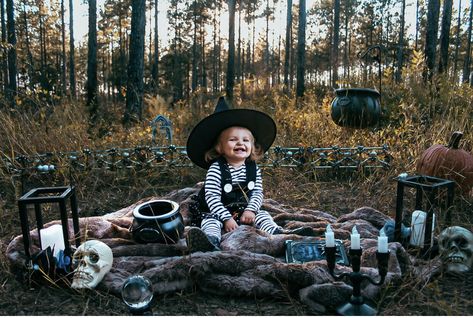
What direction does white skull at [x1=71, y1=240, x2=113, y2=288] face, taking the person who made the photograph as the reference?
facing the viewer and to the left of the viewer

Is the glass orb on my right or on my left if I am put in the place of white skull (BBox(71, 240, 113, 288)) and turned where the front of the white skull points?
on my left

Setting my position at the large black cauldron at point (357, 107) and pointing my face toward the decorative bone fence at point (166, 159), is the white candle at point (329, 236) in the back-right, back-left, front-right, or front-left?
front-left

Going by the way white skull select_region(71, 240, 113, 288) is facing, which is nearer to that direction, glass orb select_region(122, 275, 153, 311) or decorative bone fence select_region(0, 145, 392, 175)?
the glass orb

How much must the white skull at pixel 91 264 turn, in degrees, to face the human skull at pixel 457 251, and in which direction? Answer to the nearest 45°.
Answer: approximately 135° to its left

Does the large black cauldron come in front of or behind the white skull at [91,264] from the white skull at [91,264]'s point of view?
behind

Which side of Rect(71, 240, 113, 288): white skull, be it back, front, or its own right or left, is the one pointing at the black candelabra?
left

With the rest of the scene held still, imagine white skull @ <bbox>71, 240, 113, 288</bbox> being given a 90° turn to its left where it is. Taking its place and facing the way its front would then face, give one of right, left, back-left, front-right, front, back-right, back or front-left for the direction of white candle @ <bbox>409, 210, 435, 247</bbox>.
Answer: front-left

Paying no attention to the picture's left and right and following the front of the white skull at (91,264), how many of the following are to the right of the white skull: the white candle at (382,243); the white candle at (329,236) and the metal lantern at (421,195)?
0

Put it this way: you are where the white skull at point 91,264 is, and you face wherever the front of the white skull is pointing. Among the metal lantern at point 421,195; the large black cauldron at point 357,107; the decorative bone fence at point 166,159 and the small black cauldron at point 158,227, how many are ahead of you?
0

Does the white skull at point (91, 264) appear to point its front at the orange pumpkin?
no

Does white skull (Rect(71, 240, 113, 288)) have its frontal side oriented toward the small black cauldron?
no

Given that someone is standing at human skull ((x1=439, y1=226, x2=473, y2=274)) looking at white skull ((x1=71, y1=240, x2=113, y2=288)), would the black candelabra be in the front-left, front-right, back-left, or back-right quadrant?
front-left

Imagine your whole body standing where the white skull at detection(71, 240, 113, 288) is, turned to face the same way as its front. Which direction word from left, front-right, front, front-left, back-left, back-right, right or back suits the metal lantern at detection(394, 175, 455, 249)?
back-left

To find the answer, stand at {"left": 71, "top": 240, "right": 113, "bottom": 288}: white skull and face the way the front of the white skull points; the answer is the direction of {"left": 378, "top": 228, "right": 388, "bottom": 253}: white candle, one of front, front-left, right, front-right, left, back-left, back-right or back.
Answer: left

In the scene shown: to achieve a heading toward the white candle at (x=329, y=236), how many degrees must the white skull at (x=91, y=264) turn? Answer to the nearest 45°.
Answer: approximately 90° to its left

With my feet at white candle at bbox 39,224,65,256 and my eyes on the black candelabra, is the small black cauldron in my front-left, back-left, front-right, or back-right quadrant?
front-left
